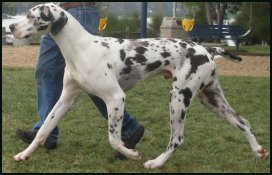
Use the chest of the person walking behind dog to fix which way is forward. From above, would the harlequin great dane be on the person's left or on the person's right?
on the person's left

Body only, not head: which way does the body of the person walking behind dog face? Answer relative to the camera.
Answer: to the viewer's left

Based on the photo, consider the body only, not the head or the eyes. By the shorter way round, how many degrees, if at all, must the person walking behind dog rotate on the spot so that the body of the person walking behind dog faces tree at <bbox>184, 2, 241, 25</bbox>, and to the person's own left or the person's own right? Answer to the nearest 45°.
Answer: approximately 90° to the person's own right

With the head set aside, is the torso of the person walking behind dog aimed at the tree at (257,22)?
no

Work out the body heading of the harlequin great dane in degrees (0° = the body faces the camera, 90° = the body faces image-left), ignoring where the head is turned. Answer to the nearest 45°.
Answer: approximately 90°

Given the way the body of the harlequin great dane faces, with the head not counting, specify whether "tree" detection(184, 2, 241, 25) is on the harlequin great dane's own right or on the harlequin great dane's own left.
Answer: on the harlequin great dane's own right

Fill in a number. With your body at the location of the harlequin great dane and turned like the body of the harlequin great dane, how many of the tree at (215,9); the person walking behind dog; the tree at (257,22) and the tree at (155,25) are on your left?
0

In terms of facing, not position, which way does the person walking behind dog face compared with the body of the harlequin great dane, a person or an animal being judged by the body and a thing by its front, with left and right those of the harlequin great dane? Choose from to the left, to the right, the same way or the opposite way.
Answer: the same way

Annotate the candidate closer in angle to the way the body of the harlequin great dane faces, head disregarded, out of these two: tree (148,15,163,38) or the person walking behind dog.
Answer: the person walking behind dog

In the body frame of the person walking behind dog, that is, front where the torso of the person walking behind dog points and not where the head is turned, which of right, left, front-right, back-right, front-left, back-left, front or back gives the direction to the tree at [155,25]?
right

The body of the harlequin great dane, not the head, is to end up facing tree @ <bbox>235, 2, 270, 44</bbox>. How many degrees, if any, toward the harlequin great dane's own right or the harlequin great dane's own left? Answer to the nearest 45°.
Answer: approximately 90° to the harlequin great dane's own right

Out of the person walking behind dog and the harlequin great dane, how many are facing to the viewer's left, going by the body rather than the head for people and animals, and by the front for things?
2

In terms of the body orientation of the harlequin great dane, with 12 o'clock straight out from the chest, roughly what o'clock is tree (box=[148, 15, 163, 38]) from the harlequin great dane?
The tree is roughly at 3 o'clock from the harlequin great dane.
